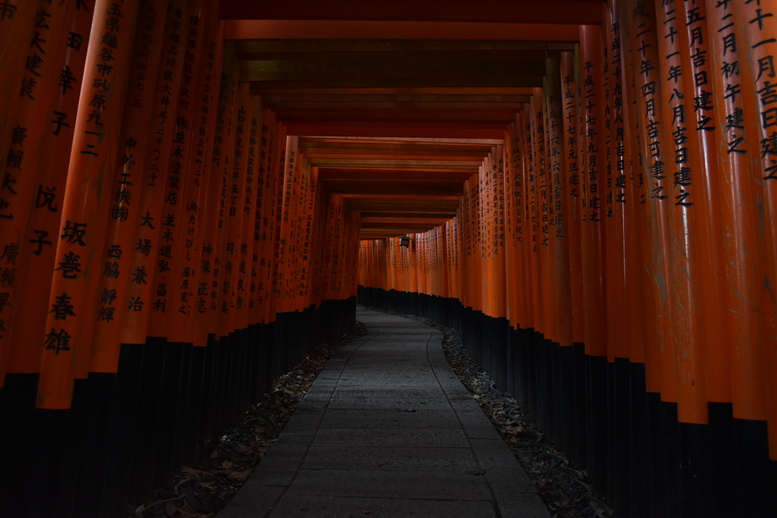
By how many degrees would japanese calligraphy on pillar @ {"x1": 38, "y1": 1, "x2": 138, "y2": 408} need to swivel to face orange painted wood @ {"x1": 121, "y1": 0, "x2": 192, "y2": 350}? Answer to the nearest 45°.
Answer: approximately 135° to its left

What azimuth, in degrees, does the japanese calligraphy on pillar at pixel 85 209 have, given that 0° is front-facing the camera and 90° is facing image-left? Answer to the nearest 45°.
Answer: approximately 0°
